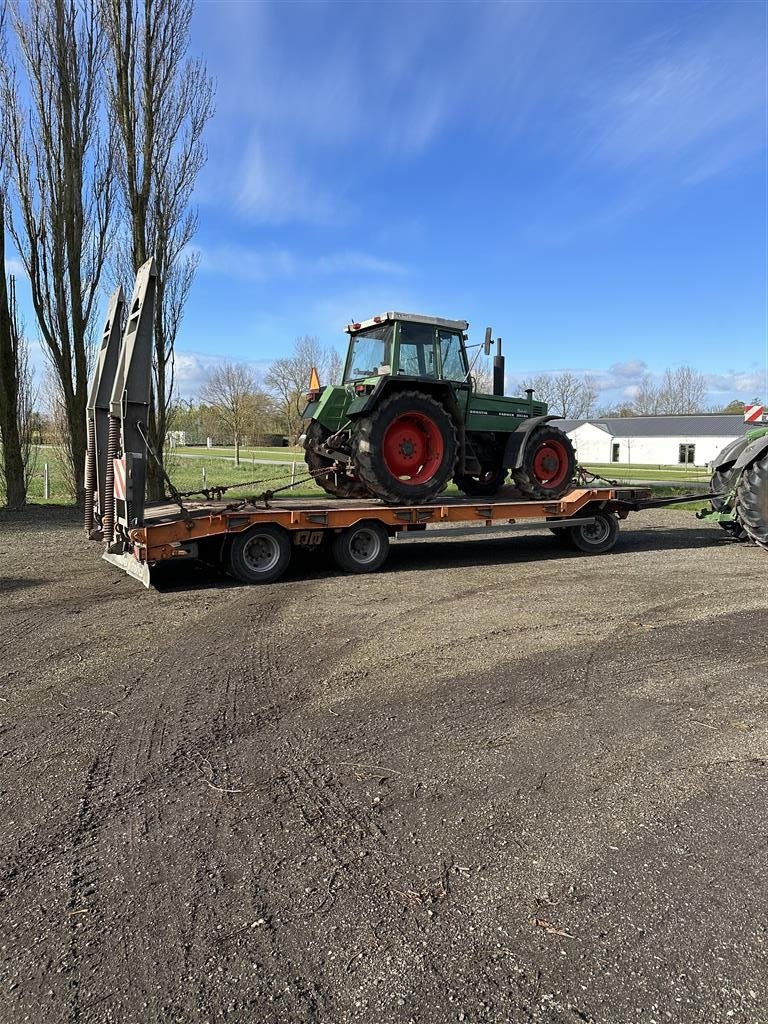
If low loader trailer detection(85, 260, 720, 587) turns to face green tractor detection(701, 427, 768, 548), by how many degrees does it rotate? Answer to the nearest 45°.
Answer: approximately 45° to its right

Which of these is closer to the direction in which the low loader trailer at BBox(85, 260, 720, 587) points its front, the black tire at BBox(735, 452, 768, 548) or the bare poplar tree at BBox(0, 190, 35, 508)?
the black tire

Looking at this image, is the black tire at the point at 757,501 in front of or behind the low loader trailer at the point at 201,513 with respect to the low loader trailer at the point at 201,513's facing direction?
in front

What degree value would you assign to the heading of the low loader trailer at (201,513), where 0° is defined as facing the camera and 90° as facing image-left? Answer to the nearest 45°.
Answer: approximately 225°

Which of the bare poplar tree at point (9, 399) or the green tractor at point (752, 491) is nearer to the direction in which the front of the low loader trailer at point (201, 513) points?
the green tractor

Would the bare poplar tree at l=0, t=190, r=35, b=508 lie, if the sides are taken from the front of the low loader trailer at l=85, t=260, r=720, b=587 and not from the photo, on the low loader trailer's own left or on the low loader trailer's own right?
on the low loader trailer's own left
